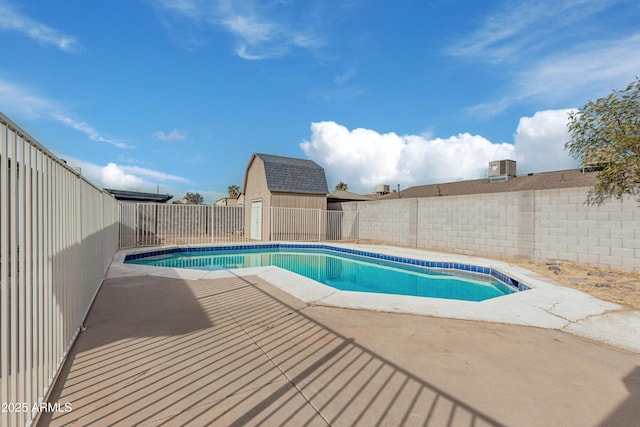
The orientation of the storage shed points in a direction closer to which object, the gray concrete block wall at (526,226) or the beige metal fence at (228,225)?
the beige metal fence

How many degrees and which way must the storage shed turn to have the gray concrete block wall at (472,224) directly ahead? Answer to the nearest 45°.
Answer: approximately 90° to its left

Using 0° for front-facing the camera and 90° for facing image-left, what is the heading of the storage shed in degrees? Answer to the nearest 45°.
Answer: approximately 45°

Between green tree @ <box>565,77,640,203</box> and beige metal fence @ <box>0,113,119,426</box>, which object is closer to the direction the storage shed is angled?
the beige metal fence

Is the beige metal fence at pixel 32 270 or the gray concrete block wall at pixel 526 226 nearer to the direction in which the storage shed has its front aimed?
the beige metal fence

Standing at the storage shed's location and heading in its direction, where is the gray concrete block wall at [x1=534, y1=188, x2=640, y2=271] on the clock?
The gray concrete block wall is roughly at 9 o'clock from the storage shed.

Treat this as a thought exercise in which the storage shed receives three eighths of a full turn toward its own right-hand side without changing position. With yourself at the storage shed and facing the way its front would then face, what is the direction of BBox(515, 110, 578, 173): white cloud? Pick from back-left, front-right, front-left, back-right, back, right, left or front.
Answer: right

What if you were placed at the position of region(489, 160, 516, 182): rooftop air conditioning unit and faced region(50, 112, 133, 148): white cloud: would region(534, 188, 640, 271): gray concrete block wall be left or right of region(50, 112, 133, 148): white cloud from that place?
left

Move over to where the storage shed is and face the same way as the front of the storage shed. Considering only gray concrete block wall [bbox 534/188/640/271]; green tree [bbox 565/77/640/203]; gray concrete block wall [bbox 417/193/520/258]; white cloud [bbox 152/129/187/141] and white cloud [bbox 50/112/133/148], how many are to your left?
3

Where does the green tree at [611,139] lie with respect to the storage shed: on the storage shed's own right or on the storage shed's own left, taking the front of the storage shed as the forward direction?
on the storage shed's own left
